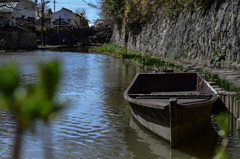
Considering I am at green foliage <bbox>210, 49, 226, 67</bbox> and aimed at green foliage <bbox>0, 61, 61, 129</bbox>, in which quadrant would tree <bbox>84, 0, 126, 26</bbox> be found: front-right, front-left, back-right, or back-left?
back-right

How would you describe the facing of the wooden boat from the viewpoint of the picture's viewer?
facing the viewer

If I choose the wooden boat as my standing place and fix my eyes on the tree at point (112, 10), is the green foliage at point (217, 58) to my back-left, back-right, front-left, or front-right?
front-right

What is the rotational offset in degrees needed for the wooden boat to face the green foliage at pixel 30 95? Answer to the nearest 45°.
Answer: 0° — it already faces it

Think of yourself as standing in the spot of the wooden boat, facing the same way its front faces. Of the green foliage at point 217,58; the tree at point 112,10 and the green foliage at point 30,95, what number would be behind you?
2

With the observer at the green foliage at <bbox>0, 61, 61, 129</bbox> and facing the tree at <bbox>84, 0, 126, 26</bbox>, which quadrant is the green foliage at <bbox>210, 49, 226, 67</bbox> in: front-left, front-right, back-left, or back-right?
front-right

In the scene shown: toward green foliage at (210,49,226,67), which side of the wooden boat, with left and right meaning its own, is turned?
back
